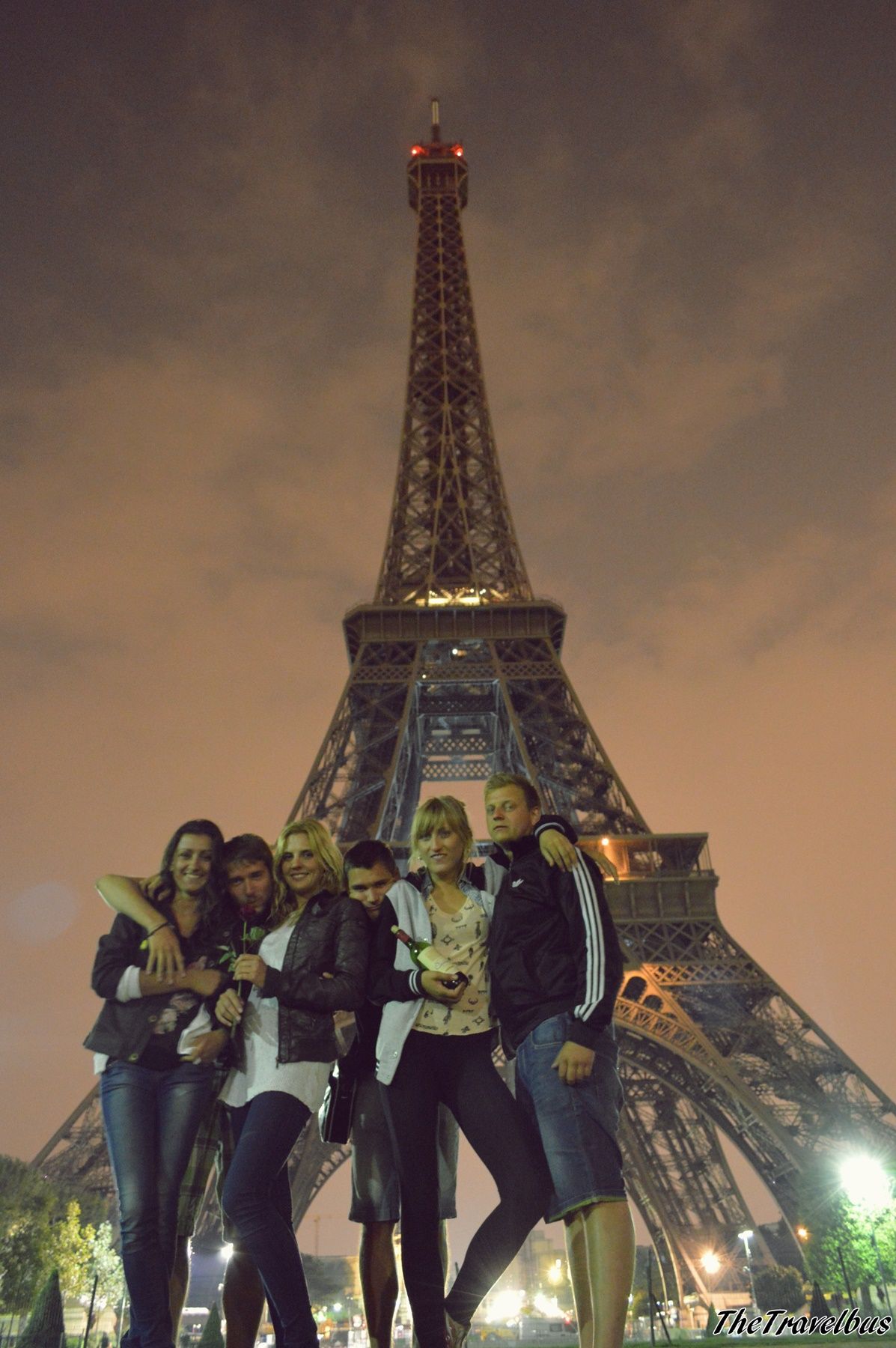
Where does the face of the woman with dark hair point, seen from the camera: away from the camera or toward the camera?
toward the camera

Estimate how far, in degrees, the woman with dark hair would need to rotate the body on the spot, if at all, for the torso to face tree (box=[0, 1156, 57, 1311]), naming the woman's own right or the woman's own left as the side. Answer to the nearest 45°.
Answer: approximately 180°

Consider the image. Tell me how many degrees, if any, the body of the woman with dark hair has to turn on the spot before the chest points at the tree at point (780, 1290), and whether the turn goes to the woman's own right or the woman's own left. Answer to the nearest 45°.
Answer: approximately 135° to the woman's own left

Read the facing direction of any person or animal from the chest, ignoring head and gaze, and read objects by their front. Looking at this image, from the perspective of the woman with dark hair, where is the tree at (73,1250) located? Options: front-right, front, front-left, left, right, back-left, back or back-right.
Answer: back

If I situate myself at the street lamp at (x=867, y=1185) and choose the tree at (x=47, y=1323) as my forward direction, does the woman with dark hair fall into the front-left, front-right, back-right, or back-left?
front-left

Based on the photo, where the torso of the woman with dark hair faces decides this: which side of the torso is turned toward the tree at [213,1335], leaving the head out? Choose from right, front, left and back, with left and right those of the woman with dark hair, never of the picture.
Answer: back

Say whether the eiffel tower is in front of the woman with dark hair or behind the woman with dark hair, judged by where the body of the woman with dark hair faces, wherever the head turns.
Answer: behind

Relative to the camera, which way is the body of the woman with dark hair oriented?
toward the camera

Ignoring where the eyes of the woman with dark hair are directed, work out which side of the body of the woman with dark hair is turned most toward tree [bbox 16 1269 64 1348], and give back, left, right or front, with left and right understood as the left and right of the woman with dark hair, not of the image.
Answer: back

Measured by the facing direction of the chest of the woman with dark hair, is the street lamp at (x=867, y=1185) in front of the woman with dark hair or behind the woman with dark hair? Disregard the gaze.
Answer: behind

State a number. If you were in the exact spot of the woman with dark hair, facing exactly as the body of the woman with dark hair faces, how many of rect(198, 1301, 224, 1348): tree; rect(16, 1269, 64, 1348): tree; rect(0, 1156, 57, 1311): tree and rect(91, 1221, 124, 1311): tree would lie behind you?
4

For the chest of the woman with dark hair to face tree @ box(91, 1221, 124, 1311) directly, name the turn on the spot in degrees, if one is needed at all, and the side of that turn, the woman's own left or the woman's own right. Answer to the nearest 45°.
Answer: approximately 180°
